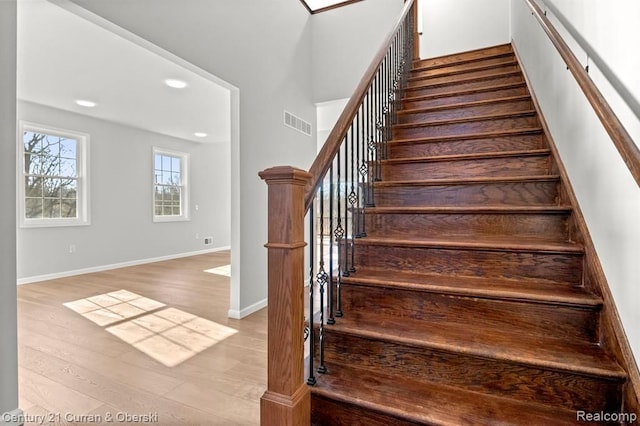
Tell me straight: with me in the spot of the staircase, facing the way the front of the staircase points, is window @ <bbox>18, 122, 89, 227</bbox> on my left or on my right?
on my right

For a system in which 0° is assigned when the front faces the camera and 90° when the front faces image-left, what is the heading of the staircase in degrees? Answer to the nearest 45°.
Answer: approximately 0°

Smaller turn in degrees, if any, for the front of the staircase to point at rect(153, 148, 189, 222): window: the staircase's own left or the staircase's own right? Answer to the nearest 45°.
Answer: approximately 135° to the staircase's own right
